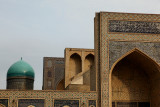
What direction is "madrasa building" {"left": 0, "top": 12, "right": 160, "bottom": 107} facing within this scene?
toward the camera
